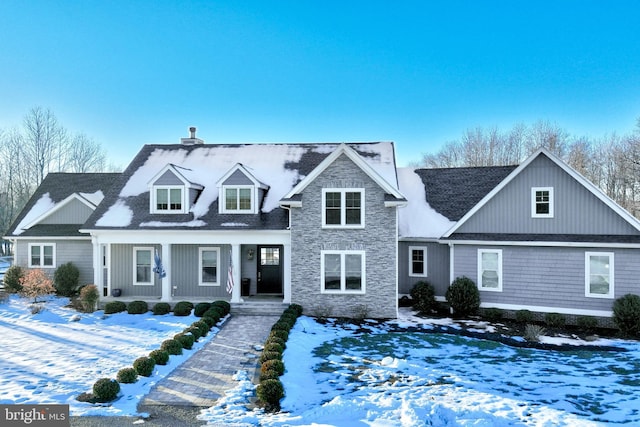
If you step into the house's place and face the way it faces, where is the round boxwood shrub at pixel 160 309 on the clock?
The round boxwood shrub is roughly at 3 o'clock from the house.

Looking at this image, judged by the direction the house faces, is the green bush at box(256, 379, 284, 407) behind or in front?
in front

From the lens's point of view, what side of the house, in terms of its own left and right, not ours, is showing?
front

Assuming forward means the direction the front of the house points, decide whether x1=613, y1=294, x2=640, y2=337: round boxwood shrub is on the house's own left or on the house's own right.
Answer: on the house's own left

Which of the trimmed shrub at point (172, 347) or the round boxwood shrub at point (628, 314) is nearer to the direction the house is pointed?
the trimmed shrub

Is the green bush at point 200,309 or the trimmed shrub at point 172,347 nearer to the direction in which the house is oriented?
the trimmed shrub
